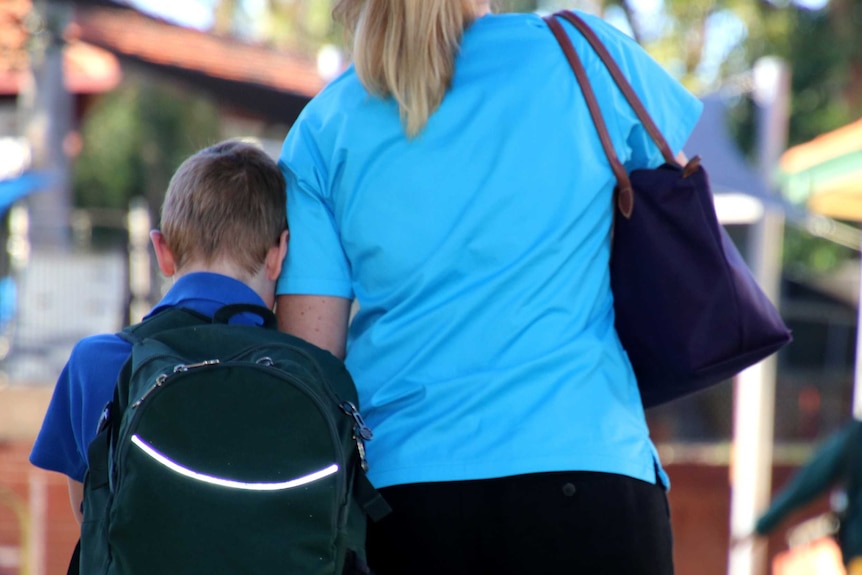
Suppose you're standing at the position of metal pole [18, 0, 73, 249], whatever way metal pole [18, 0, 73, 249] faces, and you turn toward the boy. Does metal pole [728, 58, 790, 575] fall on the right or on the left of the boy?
left

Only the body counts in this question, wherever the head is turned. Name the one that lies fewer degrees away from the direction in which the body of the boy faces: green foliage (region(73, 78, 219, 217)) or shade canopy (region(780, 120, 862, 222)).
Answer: the green foliage

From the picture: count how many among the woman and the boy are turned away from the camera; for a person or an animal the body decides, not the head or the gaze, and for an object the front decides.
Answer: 2

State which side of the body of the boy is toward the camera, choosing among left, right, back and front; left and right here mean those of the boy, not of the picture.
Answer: back

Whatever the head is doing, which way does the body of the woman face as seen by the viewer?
away from the camera

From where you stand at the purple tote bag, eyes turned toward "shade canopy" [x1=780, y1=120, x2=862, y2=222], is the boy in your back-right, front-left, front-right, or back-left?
back-left

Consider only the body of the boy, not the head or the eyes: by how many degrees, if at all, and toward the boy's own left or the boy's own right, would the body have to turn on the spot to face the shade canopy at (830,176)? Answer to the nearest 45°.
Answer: approximately 45° to the boy's own right

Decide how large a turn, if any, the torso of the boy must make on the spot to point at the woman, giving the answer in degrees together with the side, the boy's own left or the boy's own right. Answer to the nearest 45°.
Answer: approximately 135° to the boy's own right
